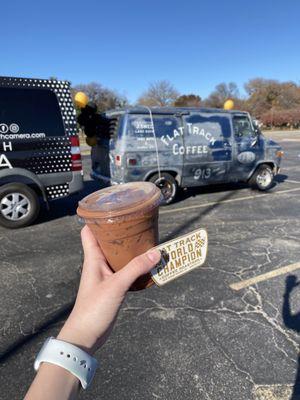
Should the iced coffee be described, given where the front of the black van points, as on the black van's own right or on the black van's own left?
on the black van's own left

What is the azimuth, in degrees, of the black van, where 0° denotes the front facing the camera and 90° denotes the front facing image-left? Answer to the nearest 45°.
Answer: approximately 90°

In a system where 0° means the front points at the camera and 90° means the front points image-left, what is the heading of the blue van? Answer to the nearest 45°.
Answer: approximately 225°

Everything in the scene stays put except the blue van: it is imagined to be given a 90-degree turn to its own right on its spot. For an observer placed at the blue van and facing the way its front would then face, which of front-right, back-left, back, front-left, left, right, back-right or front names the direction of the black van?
right

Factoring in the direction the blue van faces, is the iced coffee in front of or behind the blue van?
behind
